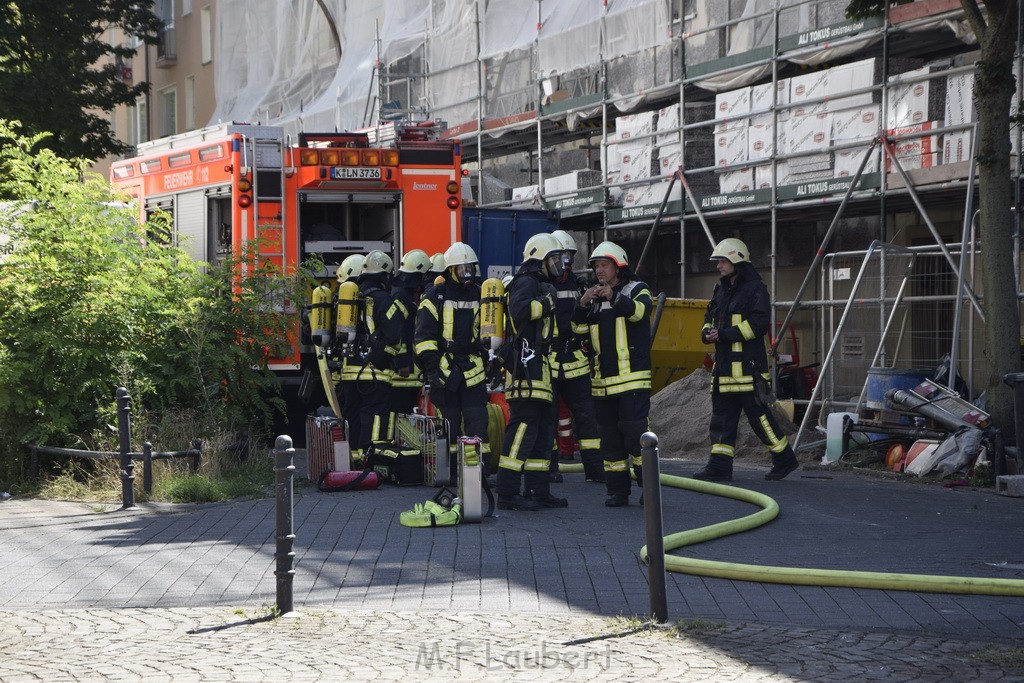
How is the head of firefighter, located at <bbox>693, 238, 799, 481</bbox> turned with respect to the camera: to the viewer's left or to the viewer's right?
to the viewer's left

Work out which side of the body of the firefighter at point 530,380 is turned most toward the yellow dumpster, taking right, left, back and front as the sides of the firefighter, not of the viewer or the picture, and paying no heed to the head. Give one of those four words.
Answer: left

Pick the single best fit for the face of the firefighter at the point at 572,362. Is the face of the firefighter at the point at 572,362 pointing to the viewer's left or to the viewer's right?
to the viewer's left

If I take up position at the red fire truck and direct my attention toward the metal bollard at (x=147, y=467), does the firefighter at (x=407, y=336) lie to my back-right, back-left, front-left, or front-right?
front-left

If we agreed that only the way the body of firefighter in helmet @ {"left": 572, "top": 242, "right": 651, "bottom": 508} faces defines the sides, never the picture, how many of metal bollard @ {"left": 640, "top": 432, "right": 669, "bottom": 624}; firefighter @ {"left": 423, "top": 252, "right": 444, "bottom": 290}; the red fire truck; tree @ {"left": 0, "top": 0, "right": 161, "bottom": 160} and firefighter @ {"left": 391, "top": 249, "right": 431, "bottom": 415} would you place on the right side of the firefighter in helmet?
4

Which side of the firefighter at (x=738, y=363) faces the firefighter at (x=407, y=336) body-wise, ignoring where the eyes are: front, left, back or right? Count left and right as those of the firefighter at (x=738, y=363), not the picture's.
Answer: front

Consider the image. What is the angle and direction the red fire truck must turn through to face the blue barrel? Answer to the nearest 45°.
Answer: approximately 180°

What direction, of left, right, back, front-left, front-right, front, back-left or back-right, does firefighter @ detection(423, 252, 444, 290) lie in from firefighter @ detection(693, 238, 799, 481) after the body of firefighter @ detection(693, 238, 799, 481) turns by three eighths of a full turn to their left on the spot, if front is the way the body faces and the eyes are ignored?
back-right

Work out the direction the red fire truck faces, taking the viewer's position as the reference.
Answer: facing away from the viewer and to the left of the viewer

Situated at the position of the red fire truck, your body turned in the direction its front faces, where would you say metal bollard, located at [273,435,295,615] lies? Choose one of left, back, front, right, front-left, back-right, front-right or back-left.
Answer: back-left

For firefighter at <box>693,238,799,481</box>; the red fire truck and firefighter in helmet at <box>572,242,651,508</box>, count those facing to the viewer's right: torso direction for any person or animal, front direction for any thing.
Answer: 0

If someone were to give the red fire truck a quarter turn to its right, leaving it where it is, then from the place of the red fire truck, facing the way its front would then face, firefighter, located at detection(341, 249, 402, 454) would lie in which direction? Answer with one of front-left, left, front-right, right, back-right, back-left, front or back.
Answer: back-right

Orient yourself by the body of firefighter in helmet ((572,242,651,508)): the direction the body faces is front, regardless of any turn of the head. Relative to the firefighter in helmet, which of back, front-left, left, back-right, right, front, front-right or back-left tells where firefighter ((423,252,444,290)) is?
right

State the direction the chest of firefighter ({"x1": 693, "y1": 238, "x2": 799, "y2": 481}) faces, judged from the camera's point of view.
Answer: to the viewer's left

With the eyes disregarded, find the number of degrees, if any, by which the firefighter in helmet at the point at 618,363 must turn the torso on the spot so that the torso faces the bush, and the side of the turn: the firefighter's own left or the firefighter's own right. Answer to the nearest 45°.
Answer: approximately 45° to the firefighter's own right
